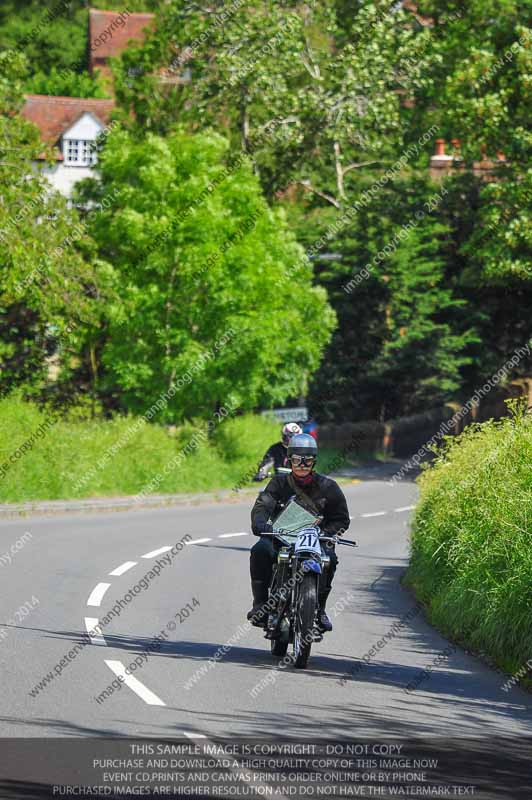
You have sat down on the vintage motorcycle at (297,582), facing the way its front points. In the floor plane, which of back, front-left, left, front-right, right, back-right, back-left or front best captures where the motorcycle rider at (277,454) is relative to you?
back

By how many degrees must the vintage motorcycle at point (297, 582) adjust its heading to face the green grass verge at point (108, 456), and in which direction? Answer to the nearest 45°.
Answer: approximately 180°

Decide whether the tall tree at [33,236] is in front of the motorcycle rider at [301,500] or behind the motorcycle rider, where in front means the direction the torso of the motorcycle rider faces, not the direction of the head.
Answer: behind

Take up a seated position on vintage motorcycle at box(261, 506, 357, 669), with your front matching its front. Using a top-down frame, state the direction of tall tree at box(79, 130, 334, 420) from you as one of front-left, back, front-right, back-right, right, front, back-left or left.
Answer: back

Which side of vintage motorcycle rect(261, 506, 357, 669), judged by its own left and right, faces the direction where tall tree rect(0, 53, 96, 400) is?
back

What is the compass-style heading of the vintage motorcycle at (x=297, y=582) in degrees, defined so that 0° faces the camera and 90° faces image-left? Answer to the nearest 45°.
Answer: approximately 0°

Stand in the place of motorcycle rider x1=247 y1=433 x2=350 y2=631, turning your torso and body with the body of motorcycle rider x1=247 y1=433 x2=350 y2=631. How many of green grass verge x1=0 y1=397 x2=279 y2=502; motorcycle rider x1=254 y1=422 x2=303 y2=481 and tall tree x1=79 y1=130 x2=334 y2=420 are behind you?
3

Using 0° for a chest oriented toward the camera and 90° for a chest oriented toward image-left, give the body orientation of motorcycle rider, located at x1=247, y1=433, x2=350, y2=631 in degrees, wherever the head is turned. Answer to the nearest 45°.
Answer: approximately 0°
